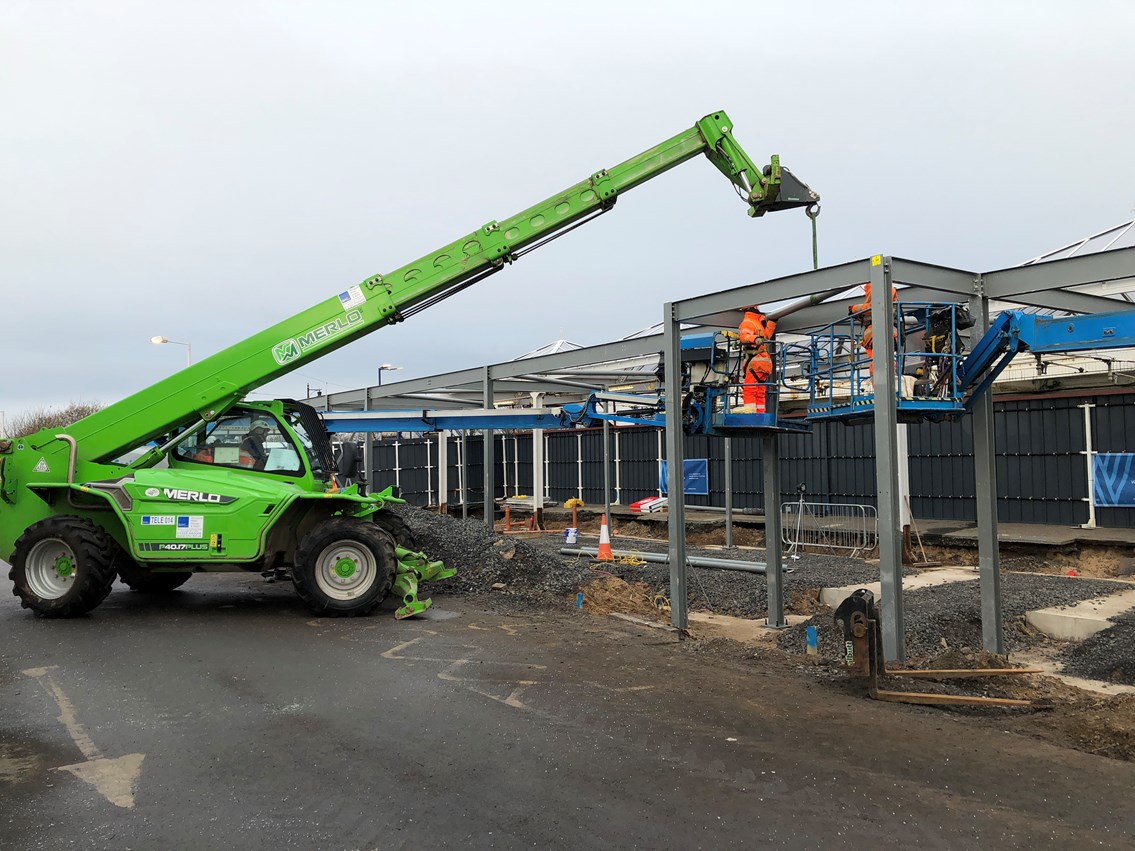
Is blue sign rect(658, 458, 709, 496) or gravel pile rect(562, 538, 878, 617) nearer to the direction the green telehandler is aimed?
the gravel pile

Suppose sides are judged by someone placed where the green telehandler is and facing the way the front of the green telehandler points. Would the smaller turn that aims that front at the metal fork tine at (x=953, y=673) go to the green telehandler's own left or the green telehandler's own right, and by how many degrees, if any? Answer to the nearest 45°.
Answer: approximately 45° to the green telehandler's own right

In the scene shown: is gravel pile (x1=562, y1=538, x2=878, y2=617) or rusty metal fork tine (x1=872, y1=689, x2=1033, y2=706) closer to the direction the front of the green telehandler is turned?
the gravel pile

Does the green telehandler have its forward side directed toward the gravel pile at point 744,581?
yes

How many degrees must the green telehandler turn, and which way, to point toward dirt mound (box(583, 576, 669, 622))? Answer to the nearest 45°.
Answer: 0° — it already faces it

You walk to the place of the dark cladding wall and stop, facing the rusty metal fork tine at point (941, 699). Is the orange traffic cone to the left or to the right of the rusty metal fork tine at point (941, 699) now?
right

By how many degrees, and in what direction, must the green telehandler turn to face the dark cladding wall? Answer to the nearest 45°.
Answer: approximately 45° to its left

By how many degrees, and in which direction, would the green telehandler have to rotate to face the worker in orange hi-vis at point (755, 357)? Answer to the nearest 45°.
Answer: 0° — it already faces them

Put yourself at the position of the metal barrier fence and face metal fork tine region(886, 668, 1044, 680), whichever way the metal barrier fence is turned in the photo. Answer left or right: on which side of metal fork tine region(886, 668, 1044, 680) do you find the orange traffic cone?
right

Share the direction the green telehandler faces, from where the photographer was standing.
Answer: facing to the right of the viewer

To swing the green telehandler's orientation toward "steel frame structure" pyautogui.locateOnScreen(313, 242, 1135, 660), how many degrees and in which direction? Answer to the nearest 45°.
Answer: approximately 45° to its right
